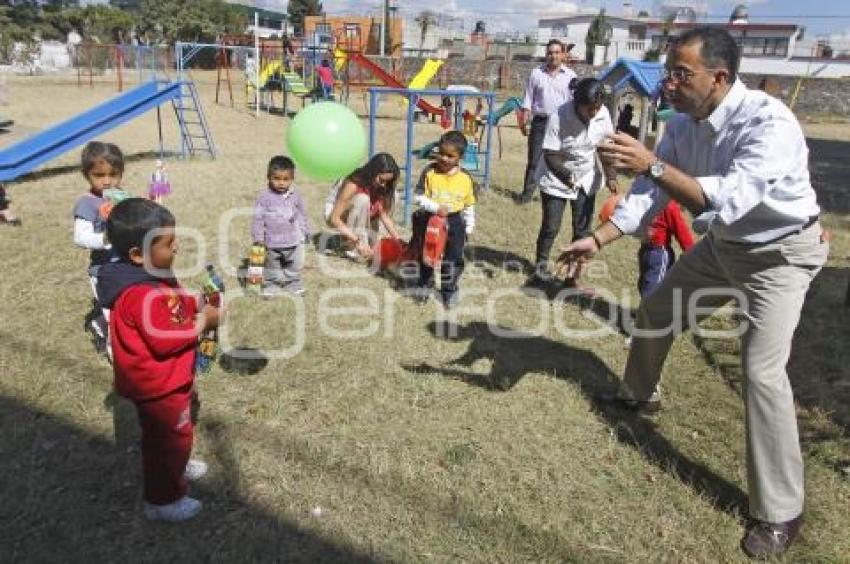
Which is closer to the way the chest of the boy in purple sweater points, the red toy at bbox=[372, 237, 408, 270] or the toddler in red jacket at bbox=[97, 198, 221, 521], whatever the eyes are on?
the toddler in red jacket

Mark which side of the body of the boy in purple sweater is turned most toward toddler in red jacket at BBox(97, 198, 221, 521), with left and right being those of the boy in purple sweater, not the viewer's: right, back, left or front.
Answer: front

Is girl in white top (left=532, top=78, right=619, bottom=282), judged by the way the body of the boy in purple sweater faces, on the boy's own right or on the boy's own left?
on the boy's own left

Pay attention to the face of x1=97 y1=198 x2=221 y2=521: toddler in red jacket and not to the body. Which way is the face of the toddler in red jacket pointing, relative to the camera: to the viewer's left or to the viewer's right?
to the viewer's right

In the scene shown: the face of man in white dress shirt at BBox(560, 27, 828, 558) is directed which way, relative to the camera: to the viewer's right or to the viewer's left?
to the viewer's left

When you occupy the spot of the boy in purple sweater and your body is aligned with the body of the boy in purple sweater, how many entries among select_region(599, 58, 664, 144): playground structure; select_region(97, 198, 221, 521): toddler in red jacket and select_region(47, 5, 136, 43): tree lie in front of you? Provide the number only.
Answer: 1

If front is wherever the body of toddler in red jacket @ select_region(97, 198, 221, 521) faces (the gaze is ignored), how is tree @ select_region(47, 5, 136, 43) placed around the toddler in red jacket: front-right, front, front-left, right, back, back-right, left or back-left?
left

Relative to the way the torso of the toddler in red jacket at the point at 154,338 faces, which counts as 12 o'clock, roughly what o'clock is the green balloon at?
The green balloon is roughly at 10 o'clock from the toddler in red jacket.

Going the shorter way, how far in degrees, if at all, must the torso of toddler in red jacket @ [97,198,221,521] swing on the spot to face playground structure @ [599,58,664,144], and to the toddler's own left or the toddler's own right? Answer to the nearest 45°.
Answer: approximately 45° to the toddler's own left

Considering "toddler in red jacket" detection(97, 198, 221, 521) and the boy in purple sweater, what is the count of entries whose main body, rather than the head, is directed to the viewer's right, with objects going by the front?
1

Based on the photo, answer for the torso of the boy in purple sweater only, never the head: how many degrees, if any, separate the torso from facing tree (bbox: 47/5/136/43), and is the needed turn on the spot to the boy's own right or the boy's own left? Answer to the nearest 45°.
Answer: approximately 180°

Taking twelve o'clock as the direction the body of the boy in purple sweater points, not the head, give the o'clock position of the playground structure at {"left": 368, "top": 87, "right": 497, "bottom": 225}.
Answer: The playground structure is roughly at 7 o'clock from the boy in purple sweater.

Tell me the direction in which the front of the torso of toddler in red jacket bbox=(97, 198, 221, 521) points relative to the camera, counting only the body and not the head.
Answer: to the viewer's right

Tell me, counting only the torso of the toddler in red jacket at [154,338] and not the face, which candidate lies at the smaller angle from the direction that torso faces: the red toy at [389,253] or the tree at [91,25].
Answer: the red toy
